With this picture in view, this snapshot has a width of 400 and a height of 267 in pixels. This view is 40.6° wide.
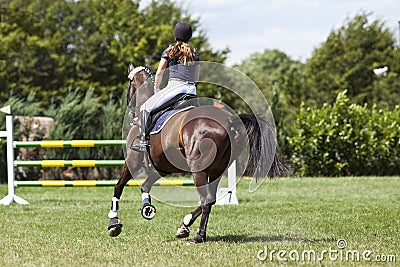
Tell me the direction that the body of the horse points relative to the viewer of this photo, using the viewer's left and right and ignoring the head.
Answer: facing away from the viewer and to the left of the viewer

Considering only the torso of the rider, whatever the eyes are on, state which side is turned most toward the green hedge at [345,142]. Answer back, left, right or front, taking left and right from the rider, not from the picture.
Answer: right

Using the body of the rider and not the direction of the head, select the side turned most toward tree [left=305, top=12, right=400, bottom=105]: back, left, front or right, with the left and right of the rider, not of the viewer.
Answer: right

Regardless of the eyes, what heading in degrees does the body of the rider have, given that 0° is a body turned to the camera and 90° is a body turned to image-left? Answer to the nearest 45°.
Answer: approximately 135°

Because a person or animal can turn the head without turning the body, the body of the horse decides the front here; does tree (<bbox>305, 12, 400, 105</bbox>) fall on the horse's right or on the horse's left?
on the horse's right

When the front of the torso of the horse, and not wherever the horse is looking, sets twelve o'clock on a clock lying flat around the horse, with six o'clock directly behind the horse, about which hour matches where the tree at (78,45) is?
The tree is roughly at 1 o'clock from the horse.
